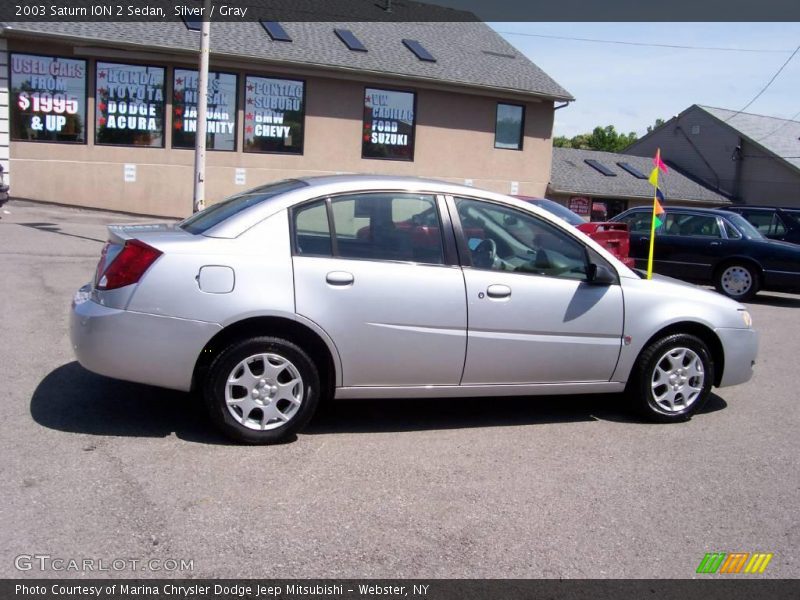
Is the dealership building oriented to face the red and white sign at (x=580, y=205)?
no

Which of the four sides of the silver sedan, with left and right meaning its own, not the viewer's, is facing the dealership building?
left

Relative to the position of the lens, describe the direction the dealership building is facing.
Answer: facing the viewer and to the right of the viewer

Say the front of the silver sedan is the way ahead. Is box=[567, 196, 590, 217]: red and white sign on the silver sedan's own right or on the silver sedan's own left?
on the silver sedan's own left

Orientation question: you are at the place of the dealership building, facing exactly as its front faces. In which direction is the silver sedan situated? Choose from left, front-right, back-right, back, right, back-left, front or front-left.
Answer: front-right

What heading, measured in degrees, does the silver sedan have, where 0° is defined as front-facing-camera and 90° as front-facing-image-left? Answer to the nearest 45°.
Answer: approximately 270°

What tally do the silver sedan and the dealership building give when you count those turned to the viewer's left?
0

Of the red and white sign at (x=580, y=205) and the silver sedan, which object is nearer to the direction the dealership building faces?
the silver sedan

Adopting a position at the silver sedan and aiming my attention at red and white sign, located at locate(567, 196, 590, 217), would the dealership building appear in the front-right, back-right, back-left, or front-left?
front-left
